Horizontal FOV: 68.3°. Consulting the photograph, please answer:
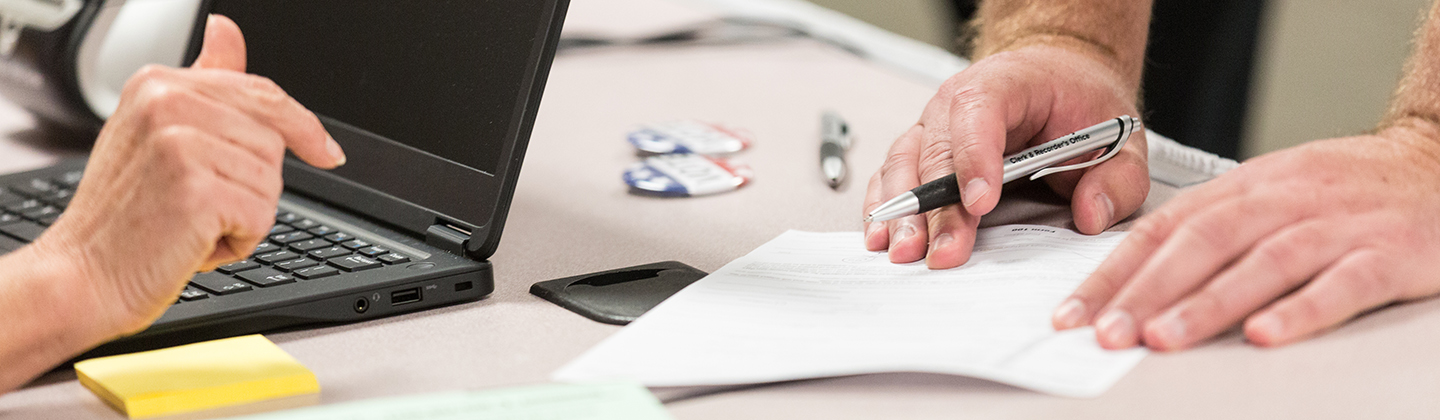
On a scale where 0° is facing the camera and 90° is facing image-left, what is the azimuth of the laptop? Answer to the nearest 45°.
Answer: approximately 45°
